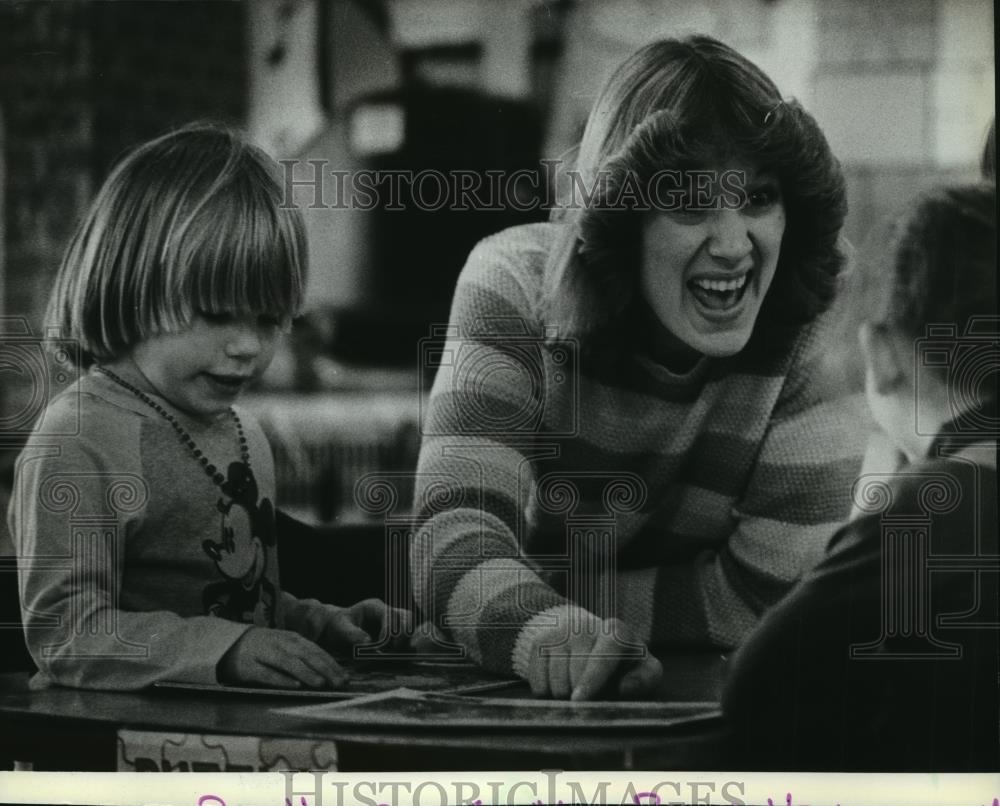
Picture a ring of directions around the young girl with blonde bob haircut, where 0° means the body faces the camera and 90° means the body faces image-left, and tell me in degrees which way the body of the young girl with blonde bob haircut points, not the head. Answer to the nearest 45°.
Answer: approximately 315°
